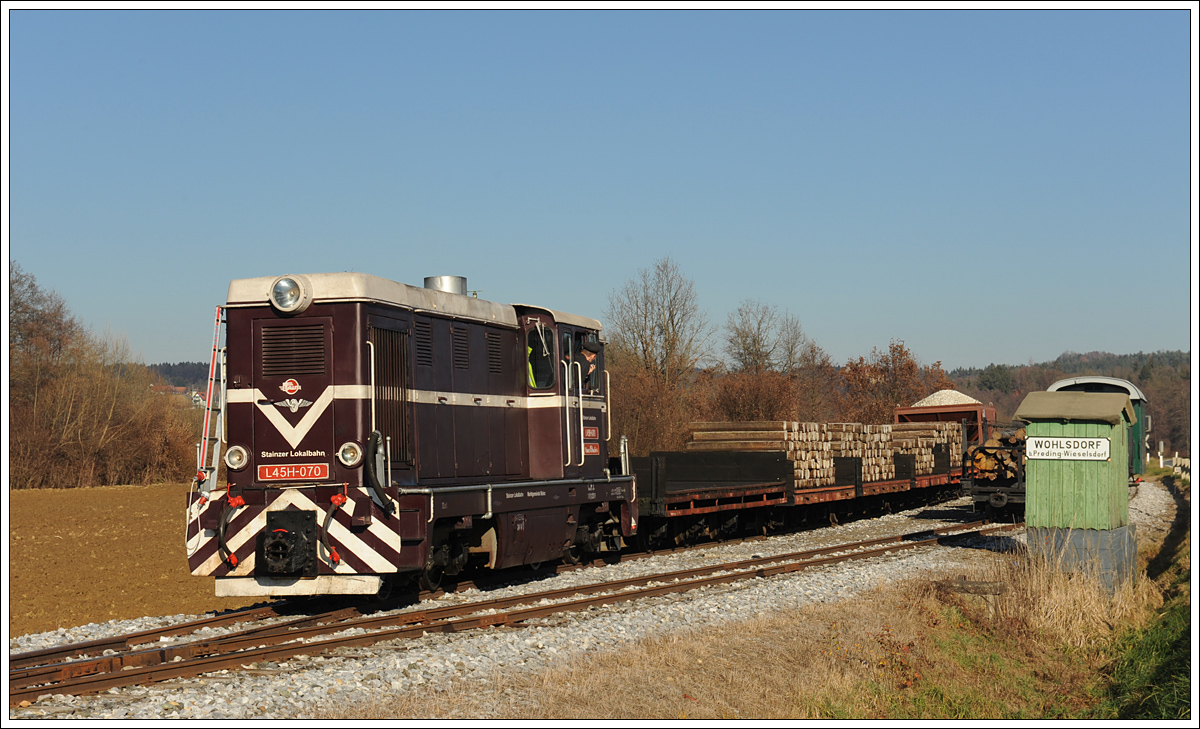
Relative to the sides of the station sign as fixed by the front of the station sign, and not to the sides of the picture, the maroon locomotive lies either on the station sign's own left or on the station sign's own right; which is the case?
on the station sign's own right

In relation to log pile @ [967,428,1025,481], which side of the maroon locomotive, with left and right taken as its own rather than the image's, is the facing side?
back

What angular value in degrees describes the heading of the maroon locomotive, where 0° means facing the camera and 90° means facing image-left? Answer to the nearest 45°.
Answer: approximately 45°

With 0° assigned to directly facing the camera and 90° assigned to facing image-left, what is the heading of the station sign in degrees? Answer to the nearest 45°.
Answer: approximately 0°

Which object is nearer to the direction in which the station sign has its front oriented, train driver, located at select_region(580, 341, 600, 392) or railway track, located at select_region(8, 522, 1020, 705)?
the railway track

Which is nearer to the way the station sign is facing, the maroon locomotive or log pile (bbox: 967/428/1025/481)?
the maroon locomotive

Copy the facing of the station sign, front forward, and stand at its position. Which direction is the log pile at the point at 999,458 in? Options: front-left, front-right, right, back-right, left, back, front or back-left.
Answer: back

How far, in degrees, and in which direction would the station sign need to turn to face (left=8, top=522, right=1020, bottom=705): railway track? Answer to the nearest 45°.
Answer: approximately 45° to its right
